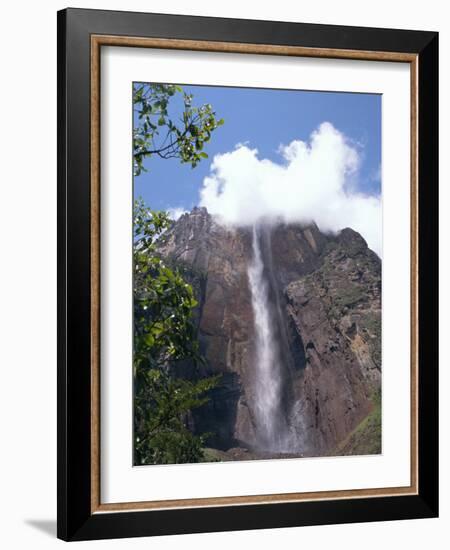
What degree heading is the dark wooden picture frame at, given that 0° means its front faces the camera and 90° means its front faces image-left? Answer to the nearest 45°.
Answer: approximately 315°
